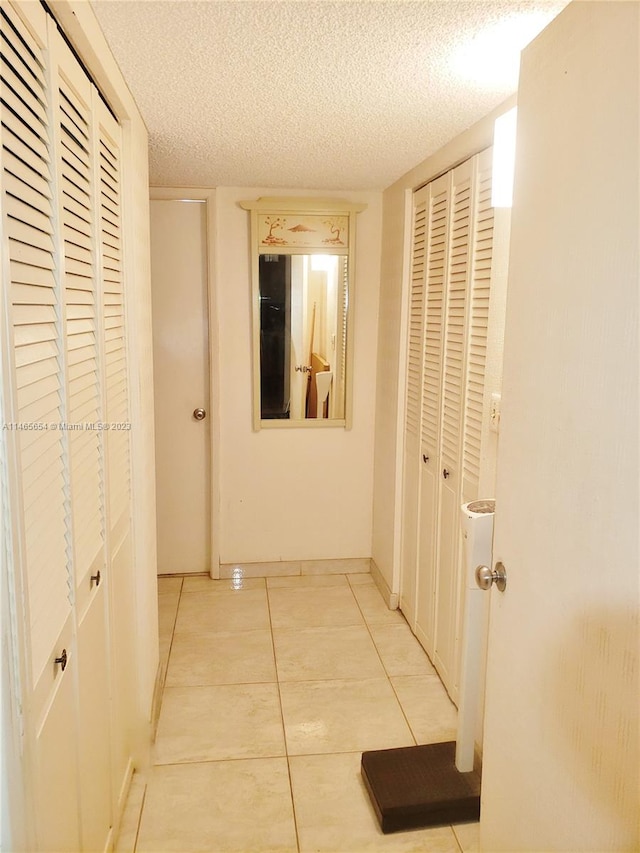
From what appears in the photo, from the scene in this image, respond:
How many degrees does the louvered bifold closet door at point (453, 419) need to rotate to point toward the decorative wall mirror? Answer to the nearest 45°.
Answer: approximately 45° to its right

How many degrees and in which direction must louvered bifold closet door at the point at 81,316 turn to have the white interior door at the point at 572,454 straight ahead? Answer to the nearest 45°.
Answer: approximately 45° to its right

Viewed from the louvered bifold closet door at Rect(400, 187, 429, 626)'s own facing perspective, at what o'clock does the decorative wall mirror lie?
The decorative wall mirror is roughly at 1 o'clock from the louvered bifold closet door.

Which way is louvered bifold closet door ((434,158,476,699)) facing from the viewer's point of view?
to the viewer's left

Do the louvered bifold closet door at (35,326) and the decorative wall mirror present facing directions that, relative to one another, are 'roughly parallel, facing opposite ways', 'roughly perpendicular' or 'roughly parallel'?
roughly perpendicular

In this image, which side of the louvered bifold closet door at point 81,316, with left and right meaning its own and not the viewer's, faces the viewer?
right

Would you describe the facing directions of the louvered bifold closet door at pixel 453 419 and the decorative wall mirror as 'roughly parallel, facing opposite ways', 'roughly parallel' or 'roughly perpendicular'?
roughly perpendicular

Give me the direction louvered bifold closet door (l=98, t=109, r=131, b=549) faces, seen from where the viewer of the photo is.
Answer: facing to the right of the viewer

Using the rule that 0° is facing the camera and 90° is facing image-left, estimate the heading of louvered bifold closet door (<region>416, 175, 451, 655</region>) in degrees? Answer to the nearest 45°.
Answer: approximately 90°

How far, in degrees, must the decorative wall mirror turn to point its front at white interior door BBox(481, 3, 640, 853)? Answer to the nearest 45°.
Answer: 0° — it already faces it
